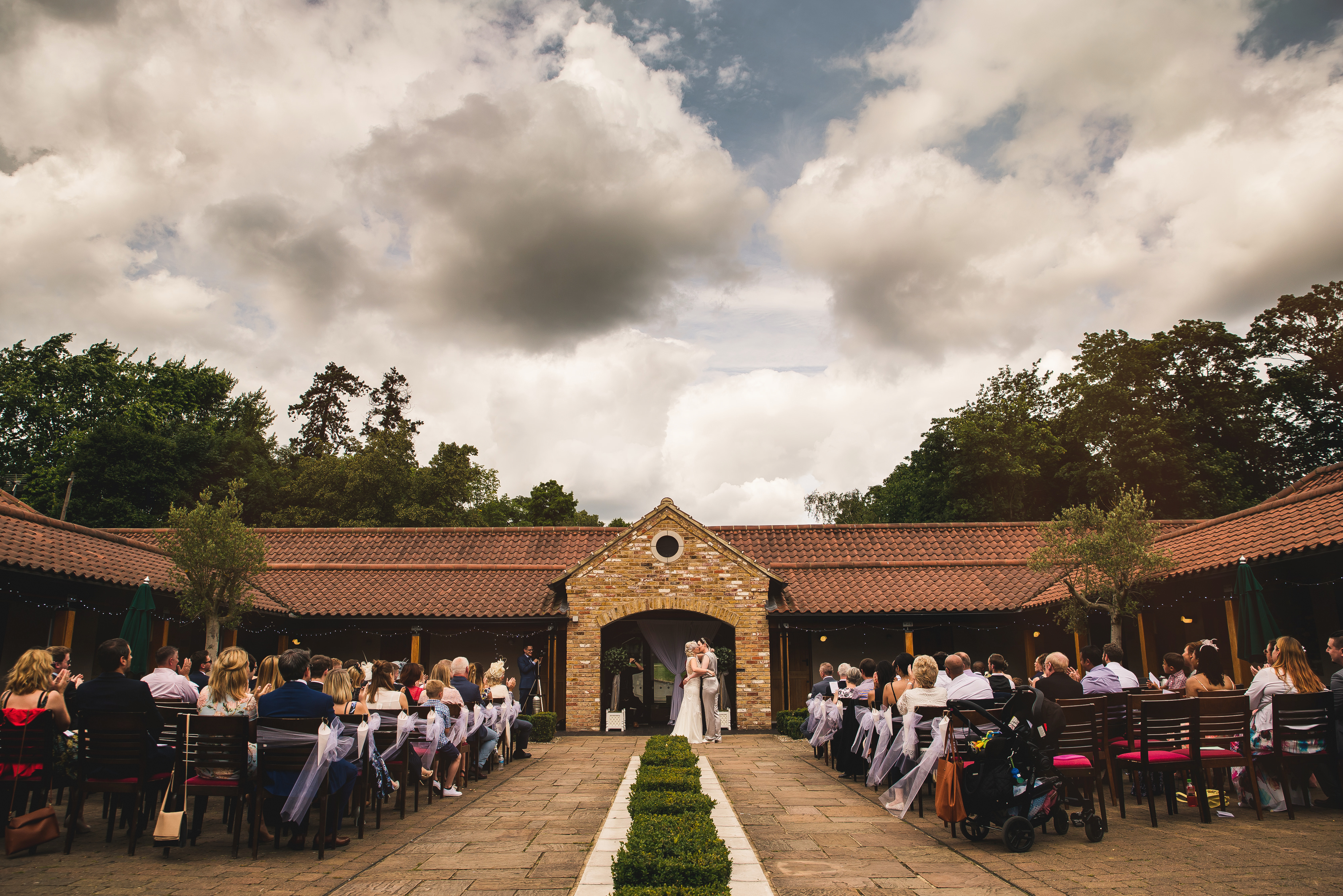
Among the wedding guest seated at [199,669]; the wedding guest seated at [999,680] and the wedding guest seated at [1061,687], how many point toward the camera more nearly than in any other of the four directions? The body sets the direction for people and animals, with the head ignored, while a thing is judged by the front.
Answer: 0

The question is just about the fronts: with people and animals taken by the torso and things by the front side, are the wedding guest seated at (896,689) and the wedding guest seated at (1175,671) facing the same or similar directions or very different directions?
same or similar directions

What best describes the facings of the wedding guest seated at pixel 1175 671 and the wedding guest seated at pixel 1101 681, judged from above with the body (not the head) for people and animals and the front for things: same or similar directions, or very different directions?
same or similar directions

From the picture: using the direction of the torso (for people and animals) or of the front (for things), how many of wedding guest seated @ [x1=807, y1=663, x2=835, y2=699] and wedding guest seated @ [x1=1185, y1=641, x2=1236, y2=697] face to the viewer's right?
0

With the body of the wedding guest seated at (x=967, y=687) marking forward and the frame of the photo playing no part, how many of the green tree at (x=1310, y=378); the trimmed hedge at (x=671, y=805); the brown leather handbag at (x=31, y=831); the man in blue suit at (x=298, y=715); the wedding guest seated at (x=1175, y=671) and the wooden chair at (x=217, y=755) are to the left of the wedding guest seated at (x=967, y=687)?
4

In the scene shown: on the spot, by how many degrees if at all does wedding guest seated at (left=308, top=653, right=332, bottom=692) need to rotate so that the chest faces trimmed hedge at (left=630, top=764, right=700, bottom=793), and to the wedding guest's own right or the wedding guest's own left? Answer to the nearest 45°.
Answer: approximately 45° to the wedding guest's own right

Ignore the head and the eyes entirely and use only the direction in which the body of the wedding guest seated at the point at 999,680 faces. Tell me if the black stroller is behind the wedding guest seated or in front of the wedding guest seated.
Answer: behind

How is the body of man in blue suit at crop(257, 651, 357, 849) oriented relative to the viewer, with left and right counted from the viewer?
facing away from the viewer and to the right of the viewer

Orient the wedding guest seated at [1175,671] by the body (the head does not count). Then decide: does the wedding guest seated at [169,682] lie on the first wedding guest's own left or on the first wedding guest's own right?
on the first wedding guest's own left

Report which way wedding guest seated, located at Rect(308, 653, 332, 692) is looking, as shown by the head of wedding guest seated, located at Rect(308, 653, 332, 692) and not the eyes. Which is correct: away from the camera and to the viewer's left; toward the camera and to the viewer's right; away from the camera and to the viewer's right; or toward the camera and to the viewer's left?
away from the camera and to the viewer's right

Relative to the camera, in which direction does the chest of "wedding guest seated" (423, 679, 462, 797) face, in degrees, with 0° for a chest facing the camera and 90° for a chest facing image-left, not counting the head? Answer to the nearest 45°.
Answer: approximately 225°

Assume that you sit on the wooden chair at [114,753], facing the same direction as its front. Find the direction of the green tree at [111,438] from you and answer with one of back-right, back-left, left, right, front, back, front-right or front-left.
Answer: front-left

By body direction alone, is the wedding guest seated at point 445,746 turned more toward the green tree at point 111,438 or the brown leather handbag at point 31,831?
the green tree

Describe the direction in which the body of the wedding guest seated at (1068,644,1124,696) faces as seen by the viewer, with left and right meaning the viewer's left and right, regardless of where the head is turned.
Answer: facing away from the viewer and to the left of the viewer

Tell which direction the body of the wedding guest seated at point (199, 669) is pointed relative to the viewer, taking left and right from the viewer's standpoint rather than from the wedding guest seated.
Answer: facing away from the viewer and to the right of the viewer

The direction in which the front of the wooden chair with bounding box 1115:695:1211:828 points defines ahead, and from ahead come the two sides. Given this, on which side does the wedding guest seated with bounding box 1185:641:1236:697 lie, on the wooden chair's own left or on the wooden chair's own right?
on the wooden chair's own right

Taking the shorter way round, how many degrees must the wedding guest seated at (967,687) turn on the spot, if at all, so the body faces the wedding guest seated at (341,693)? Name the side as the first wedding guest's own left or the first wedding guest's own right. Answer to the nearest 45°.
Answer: approximately 45° to the first wedding guest's own left

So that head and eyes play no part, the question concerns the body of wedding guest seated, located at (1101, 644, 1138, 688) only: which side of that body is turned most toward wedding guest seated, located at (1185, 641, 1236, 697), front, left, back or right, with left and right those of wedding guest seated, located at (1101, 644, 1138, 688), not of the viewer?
right
